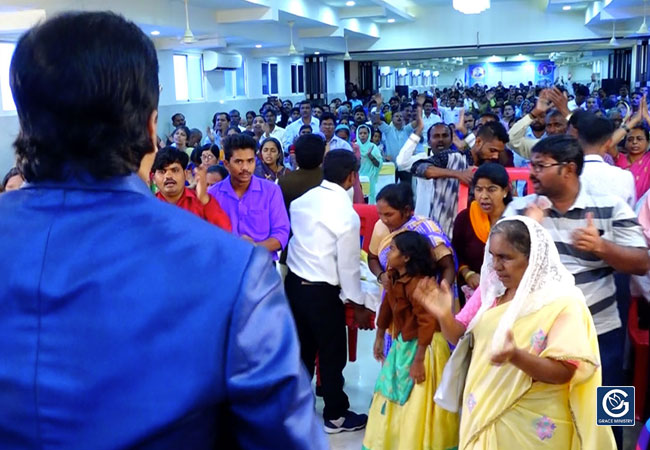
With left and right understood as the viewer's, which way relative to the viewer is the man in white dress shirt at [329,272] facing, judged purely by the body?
facing away from the viewer and to the right of the viewer

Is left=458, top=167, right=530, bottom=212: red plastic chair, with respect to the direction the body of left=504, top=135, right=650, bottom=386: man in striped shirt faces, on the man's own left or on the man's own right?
on the man's own right

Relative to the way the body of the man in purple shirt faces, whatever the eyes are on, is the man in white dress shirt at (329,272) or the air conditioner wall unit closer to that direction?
the man in white dress shirt

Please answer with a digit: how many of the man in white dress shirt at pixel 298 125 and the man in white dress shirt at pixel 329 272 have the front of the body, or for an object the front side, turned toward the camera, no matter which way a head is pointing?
1

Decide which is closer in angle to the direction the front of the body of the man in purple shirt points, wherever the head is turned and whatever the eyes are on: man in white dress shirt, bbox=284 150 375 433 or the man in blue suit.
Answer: the man in blue suit

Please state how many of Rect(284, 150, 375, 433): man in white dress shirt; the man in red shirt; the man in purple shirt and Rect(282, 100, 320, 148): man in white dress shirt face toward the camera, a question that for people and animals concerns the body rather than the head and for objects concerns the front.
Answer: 3

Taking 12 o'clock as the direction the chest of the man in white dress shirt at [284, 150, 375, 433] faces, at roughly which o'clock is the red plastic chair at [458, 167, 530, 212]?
The red plastic chair is roughly at 12 o'clock from the man in white dress shirt.

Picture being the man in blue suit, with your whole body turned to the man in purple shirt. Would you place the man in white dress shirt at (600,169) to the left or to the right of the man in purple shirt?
right

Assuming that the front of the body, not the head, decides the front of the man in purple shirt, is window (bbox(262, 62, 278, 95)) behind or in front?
behind

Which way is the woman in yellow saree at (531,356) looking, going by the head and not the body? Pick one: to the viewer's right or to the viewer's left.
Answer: to the viewer's left

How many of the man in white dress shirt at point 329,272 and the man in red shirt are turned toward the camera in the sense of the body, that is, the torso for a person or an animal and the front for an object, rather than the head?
1
